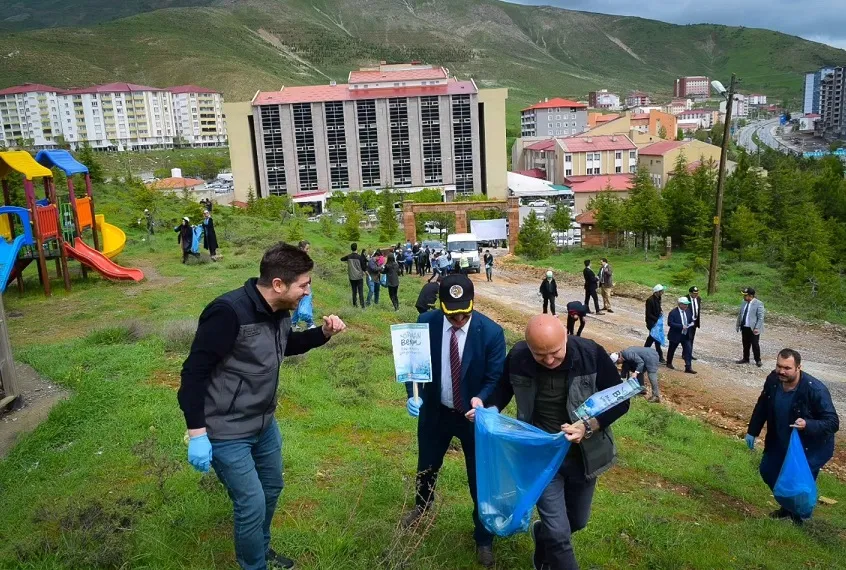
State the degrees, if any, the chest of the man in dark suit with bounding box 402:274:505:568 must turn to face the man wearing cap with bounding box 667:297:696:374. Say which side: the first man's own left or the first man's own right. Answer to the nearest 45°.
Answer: approximately 135° to the first man's own left

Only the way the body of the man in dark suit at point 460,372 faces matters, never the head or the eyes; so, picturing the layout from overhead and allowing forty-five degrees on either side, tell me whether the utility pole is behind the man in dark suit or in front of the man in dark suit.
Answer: behind

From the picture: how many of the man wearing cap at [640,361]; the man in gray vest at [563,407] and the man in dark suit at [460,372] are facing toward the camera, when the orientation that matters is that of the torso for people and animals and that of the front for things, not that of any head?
2

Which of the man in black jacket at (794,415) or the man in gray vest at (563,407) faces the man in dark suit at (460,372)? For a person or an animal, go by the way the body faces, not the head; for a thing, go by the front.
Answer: the man in black jacket

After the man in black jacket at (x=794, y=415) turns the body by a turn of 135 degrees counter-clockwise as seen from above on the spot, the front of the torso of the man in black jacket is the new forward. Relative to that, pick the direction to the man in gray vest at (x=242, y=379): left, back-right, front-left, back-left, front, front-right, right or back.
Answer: back-right

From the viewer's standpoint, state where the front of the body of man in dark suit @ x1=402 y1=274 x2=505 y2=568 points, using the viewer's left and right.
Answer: facing the viewer

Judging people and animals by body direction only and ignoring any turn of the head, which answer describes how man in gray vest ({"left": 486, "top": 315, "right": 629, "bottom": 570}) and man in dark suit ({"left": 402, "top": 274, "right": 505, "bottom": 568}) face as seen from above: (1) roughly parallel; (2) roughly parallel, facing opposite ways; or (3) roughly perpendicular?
roughly parallel

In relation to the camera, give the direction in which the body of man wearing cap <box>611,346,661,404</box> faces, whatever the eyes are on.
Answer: to the viewer's left

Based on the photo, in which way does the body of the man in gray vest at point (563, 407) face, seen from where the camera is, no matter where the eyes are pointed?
toward the camera

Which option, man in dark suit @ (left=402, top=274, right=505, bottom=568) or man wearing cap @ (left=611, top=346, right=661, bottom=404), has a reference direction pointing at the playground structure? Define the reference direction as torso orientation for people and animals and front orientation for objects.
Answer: the man wearing cap

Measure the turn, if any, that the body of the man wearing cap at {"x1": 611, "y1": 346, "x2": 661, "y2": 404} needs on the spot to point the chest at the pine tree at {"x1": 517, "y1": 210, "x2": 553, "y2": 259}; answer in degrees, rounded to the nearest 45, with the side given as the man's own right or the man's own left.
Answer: approximately 90° to the man's own right

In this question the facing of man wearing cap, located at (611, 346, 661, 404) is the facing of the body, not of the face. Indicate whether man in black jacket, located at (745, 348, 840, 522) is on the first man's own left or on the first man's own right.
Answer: on the first man's own left

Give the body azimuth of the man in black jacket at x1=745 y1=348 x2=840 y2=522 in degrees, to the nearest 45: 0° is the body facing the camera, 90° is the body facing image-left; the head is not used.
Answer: approximately 45°
